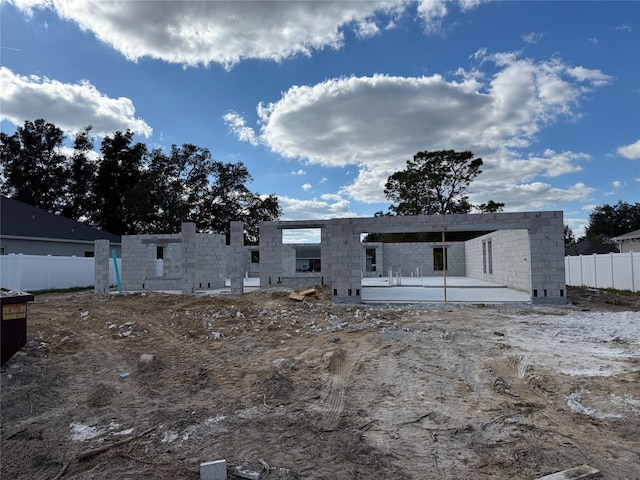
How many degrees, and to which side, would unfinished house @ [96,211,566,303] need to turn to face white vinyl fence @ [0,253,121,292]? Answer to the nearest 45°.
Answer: approximately 90° to its right

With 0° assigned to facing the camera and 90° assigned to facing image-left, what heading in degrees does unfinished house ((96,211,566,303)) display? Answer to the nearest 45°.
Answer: approximately 0°

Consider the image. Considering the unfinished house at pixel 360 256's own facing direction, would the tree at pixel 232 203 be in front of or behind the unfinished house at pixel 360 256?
behind

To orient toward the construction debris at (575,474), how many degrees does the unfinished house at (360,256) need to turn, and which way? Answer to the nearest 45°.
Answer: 0° — it already faces it

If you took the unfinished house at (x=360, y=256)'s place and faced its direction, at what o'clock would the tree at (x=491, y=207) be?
The tree is roughly at 7 o'clock from the unfinished house.

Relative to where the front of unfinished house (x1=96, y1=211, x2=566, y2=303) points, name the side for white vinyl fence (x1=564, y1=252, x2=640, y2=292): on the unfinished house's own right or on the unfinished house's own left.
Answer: on the unfinished house's own left
